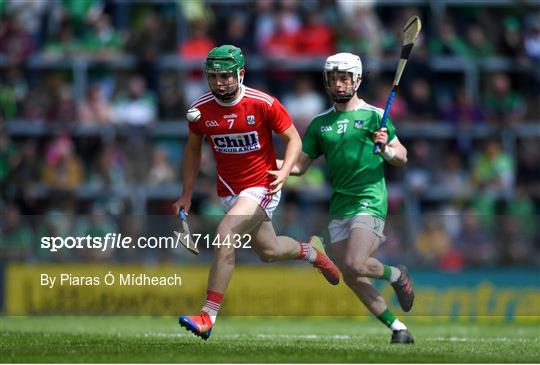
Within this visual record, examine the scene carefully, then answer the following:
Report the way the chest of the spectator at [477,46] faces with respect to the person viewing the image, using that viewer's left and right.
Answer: facing the viewer

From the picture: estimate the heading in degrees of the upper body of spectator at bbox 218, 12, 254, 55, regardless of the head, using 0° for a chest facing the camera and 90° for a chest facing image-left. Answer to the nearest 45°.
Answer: approximately 0°

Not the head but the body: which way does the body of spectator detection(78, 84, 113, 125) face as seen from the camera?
toward the camera

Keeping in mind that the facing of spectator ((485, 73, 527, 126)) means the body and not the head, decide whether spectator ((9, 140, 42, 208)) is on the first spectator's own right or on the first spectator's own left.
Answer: on the first spectator's own right

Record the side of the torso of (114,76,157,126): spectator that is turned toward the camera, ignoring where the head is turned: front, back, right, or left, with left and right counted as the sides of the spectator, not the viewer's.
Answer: front

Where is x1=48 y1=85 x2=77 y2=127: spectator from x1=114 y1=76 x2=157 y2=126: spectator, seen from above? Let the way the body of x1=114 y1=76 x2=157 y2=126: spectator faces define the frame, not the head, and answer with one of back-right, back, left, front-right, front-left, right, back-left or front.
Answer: right

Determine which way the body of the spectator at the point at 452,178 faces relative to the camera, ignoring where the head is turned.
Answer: toward the camera

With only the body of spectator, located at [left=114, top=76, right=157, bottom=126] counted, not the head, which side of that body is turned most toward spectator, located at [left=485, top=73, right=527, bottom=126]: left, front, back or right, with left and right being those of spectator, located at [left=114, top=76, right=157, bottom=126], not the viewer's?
left

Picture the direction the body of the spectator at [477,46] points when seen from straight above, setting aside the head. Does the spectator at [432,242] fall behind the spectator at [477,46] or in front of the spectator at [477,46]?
in front

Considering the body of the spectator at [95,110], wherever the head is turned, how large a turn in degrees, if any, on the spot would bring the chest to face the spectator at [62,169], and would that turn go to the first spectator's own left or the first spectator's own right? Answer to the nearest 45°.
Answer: approximately 45° to the first spectator's own right

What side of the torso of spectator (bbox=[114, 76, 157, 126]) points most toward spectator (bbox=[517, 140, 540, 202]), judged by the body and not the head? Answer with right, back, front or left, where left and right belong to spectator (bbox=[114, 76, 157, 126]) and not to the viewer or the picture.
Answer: left

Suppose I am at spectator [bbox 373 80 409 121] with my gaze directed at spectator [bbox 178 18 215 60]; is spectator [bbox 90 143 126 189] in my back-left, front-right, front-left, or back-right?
front-left
